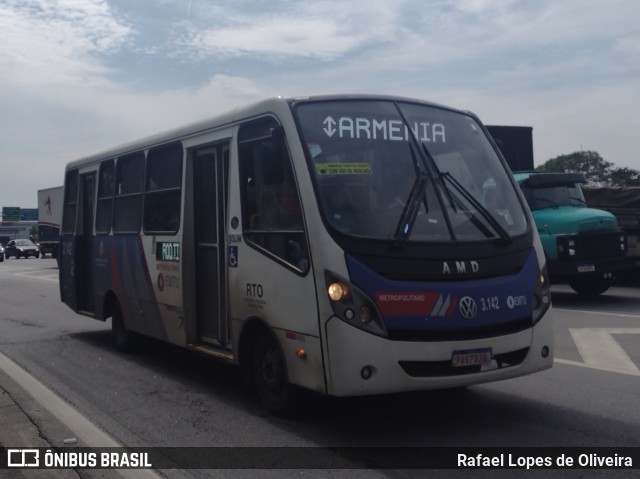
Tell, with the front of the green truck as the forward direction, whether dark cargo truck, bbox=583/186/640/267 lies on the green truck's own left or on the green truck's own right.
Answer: on the green truck's own left

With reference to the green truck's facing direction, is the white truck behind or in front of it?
behind

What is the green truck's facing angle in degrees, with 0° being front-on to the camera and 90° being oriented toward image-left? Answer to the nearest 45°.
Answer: approximately 315°
